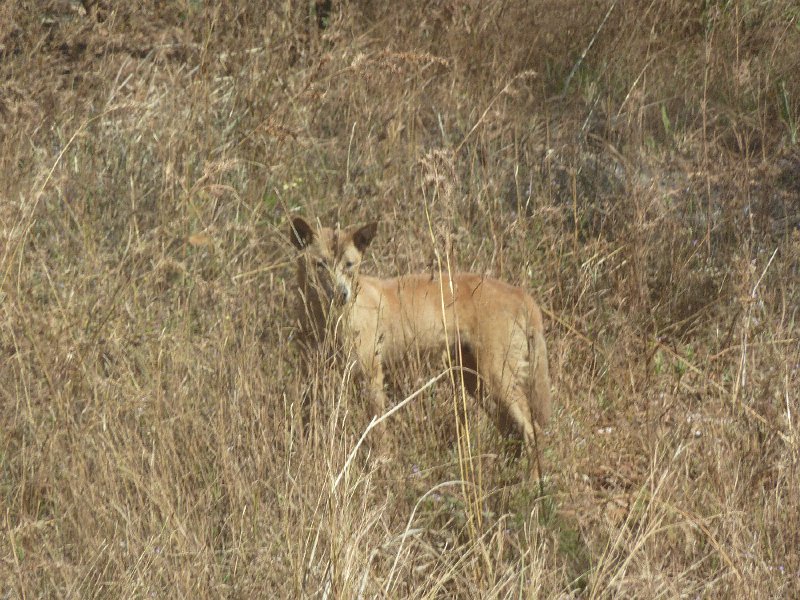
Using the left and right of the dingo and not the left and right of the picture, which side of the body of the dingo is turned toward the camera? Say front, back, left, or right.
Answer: left
